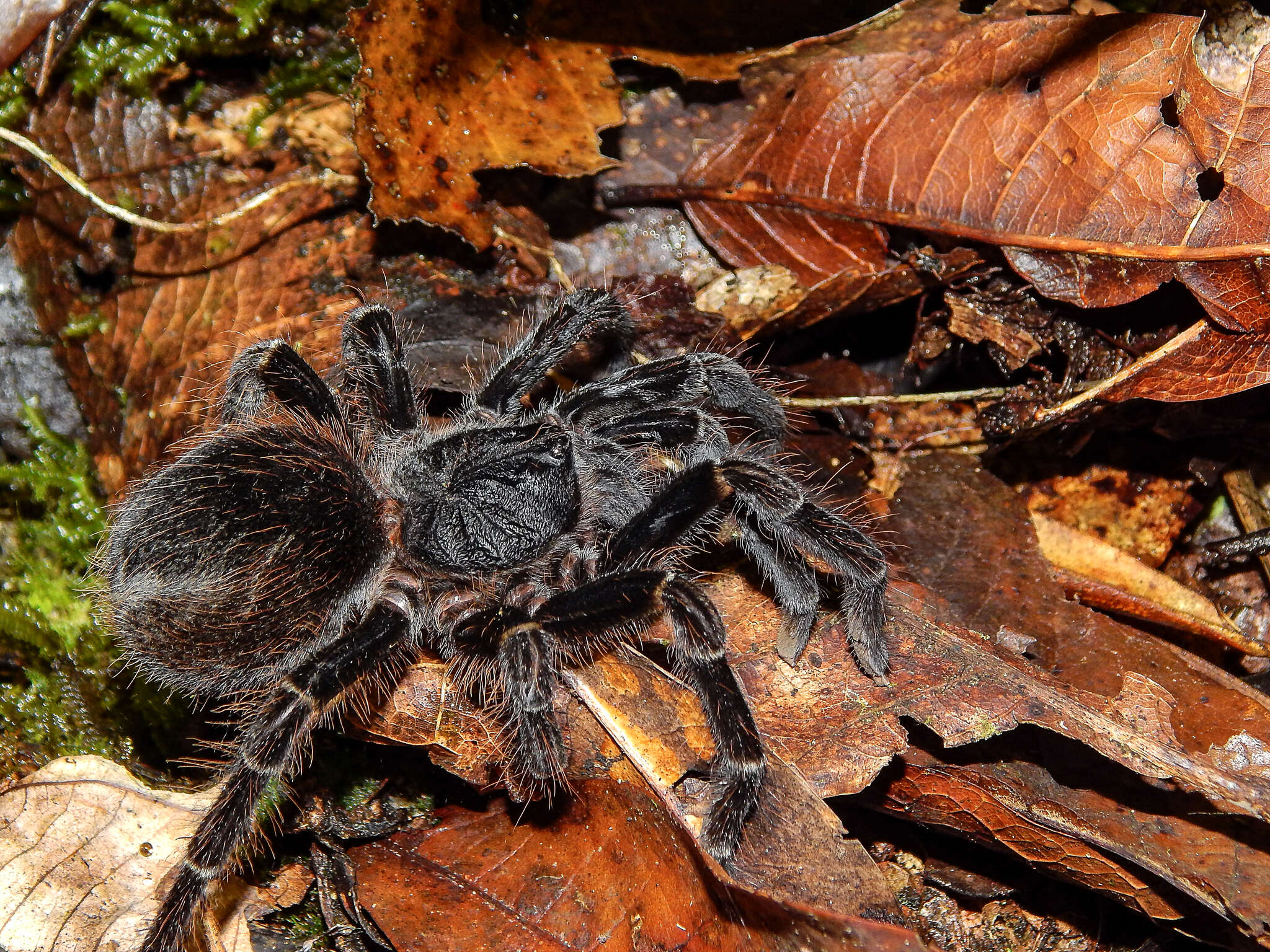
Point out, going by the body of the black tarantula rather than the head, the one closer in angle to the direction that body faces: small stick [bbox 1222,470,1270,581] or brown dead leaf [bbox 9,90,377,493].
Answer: the small stick

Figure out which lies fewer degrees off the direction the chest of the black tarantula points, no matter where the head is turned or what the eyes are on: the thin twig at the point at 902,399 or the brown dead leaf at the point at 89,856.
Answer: the thin twig

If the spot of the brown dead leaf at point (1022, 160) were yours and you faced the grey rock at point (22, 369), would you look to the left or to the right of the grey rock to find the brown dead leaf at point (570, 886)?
left

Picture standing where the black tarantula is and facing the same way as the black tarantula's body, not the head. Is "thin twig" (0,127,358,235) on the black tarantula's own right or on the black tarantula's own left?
on the black tarantula's own left

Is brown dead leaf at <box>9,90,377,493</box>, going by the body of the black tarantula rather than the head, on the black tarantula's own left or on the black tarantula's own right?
on the black tarantula's own left

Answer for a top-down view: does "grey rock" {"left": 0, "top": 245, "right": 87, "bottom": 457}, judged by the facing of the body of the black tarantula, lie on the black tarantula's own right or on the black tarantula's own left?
on the black tarantula's own left

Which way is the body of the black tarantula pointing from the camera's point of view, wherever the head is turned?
to the viewer's right
